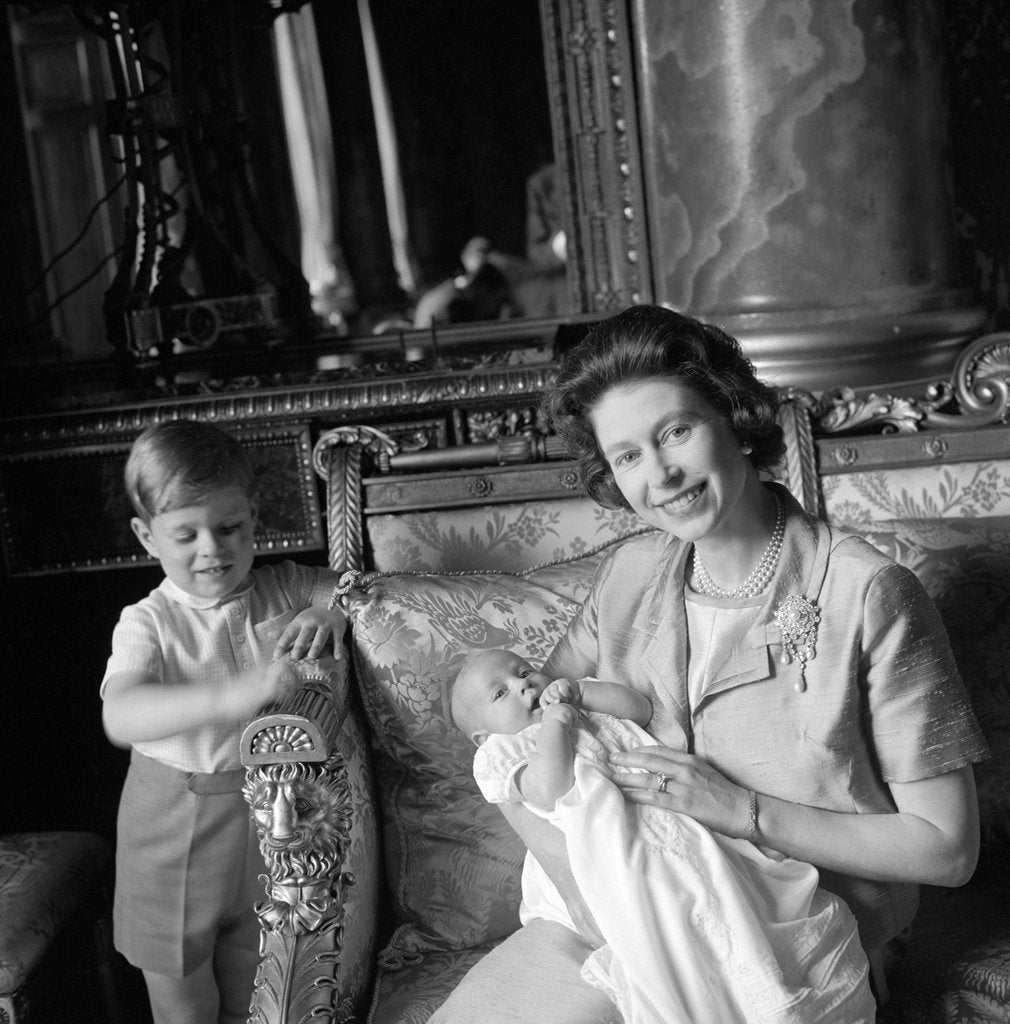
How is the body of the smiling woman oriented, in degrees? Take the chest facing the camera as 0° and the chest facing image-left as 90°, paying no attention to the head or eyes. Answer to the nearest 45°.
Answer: approximately 45°

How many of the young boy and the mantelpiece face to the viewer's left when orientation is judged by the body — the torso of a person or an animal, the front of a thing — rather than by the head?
0

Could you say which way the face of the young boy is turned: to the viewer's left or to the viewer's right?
to the viewer's right

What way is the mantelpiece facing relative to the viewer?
toward the camera

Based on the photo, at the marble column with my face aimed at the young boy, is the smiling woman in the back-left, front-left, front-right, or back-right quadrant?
front-left

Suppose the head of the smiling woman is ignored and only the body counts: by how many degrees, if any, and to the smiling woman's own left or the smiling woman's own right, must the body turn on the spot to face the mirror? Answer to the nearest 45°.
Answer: approximately 135° to the smiling woman's own right

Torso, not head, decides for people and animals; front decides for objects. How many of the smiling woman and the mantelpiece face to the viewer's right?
0

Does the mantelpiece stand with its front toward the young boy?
yes
